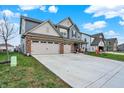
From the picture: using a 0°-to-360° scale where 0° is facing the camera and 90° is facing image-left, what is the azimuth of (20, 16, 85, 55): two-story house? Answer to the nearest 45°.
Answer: approximately 315°

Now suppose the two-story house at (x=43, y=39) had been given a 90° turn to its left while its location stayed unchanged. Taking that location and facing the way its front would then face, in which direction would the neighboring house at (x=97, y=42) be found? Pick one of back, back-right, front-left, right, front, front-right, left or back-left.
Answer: front
